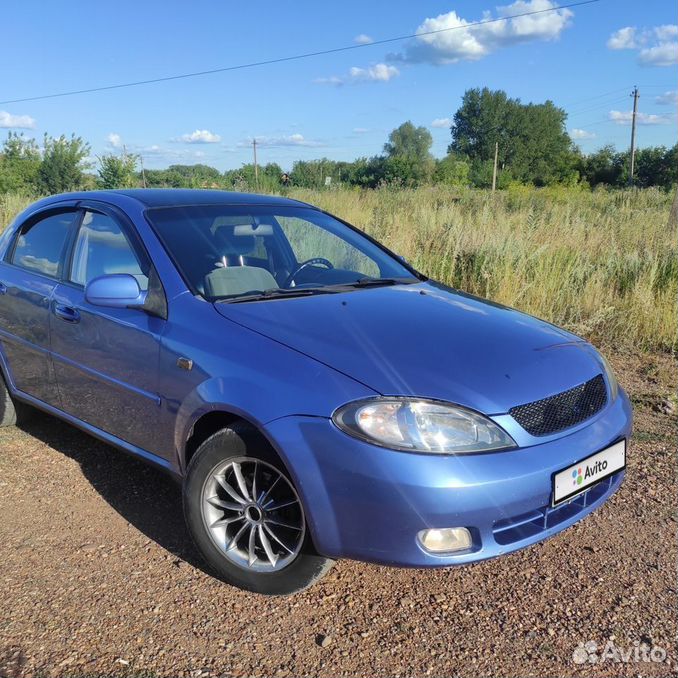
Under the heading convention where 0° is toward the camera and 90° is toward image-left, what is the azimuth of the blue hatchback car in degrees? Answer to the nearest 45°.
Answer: approximately 315°

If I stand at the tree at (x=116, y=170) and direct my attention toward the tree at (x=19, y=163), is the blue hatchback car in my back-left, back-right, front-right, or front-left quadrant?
back-left

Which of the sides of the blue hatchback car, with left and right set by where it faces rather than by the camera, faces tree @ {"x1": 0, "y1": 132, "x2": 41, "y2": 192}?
back

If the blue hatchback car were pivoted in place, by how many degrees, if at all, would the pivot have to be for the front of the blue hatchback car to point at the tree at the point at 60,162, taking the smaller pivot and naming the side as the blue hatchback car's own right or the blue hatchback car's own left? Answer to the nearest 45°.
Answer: approximately 135° to the blue hatchback car's own left

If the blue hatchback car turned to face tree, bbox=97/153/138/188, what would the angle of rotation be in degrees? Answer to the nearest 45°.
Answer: approximately 135° to its left
